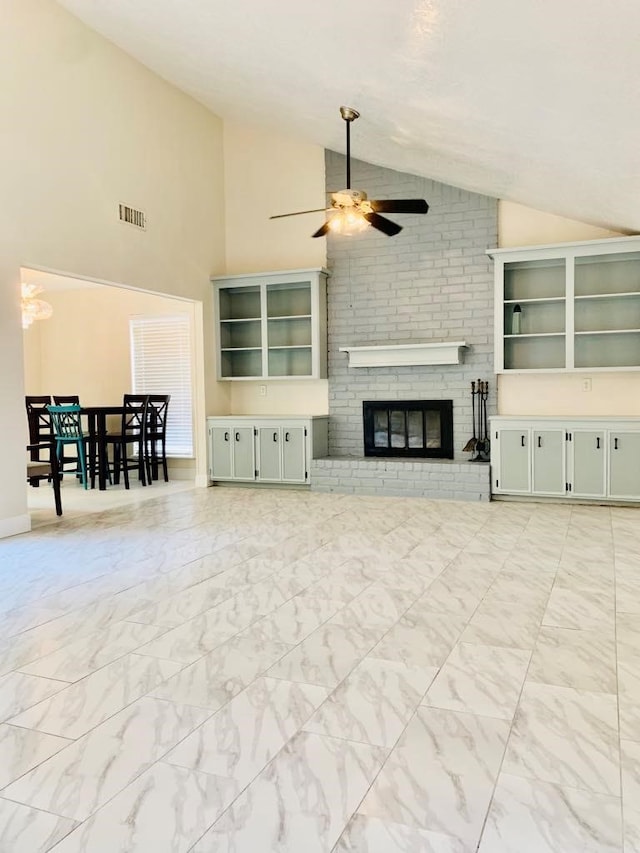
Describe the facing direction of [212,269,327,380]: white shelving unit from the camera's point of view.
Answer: facing the viewer and to the left of the viewer

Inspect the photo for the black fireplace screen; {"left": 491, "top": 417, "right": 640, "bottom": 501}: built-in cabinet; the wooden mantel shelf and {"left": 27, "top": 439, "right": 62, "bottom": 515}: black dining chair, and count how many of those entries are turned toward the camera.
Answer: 3

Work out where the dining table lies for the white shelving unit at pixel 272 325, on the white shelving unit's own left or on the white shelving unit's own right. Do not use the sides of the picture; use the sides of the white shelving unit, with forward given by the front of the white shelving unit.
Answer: on the white shelving unit's own right

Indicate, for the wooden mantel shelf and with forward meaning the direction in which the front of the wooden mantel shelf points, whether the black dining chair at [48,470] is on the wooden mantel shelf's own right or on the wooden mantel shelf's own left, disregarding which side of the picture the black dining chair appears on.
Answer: on the wooden mantel shelf's own right

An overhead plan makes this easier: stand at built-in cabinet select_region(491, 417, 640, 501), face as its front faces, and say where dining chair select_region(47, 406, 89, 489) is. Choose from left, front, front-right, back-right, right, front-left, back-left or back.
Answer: right

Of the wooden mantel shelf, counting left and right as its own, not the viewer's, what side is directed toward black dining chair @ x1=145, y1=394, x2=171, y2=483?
right

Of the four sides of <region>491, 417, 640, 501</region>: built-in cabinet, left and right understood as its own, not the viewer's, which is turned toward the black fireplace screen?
right

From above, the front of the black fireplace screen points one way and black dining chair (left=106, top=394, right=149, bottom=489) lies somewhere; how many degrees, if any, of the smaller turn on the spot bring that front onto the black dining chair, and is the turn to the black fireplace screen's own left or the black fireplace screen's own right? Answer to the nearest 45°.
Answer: approximately 90° to the black fireplace screen's own right

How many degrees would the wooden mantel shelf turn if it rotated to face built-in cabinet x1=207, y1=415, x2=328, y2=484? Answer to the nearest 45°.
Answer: approximately 90° to its right

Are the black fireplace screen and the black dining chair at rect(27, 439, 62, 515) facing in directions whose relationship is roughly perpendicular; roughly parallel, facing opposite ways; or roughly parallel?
roughly perpendicular

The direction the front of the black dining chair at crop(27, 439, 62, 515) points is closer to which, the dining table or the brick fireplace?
the dining table

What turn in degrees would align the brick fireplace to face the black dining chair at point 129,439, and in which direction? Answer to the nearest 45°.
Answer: approximately 90° to its right

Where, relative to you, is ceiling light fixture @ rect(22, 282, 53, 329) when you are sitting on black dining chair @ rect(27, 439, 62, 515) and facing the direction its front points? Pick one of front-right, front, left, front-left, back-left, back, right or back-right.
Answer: front-right
